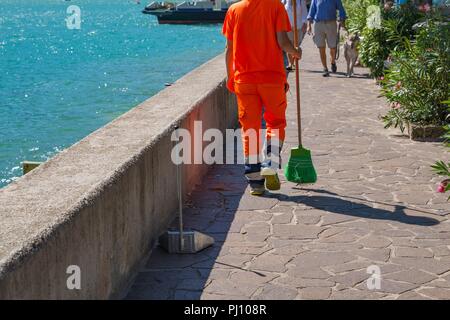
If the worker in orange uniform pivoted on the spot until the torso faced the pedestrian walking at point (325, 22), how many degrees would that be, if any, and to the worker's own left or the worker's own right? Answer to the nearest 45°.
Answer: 0° — they already face them

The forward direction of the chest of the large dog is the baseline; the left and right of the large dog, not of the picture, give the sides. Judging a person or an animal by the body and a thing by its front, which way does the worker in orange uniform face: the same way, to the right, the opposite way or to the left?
the opposite way

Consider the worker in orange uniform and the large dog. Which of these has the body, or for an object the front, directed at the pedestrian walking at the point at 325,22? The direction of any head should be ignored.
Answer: the worker in orange uniform

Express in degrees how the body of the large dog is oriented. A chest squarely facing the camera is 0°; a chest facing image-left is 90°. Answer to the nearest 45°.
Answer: approximately 0°

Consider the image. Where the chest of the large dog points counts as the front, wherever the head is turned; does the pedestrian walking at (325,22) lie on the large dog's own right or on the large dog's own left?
on the large dog's own right

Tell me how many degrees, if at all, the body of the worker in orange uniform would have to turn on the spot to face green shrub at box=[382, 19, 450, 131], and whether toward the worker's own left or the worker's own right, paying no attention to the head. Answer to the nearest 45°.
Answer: approximately 45° to the worker's own right

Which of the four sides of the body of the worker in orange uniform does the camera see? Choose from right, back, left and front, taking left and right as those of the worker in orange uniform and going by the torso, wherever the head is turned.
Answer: back

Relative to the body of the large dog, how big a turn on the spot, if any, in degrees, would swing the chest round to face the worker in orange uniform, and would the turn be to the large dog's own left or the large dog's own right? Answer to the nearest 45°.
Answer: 0° — it already faces them

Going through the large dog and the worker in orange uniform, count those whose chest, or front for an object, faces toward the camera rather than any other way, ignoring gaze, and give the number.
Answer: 1
